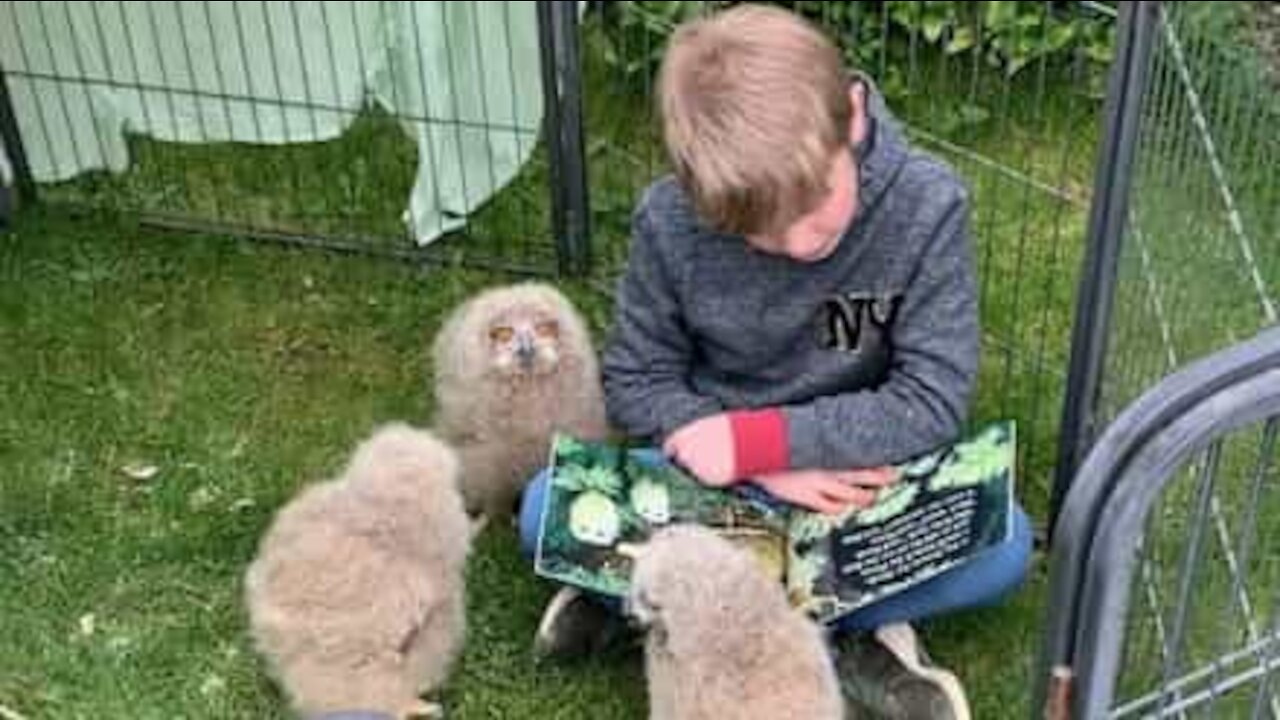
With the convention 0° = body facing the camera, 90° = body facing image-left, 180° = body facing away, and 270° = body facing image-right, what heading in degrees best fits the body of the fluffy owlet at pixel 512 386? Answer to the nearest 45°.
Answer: approximately 0°

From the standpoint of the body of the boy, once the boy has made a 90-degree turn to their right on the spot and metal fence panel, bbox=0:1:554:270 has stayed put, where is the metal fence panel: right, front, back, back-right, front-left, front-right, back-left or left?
front-right

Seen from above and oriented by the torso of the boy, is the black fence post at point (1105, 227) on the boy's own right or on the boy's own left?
on the boy's own left

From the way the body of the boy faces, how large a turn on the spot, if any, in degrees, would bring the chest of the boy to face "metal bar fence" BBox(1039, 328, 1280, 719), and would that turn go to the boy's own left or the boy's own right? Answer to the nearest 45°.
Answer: approximately 45° to the boy's own left

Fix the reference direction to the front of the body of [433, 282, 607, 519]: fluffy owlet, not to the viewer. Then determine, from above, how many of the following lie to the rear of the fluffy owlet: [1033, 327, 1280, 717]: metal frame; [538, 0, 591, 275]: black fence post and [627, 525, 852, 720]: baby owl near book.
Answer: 1

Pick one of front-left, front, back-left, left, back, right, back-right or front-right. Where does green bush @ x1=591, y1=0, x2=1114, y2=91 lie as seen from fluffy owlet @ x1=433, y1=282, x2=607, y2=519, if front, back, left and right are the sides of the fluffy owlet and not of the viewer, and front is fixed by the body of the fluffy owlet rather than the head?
back-left

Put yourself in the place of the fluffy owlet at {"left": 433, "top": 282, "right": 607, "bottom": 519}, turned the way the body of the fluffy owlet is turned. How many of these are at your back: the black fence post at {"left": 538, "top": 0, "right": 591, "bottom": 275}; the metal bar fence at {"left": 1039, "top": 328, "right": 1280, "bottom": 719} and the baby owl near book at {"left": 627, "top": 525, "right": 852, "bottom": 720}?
1

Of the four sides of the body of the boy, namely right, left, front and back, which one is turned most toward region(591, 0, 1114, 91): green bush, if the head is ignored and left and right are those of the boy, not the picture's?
back

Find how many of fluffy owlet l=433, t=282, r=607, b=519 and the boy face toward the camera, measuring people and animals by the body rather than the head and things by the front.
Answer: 2

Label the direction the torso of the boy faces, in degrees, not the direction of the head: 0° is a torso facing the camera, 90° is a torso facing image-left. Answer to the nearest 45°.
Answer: approximately 0°

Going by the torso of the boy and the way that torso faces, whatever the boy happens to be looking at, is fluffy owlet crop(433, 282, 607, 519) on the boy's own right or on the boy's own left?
on the boy's own right
